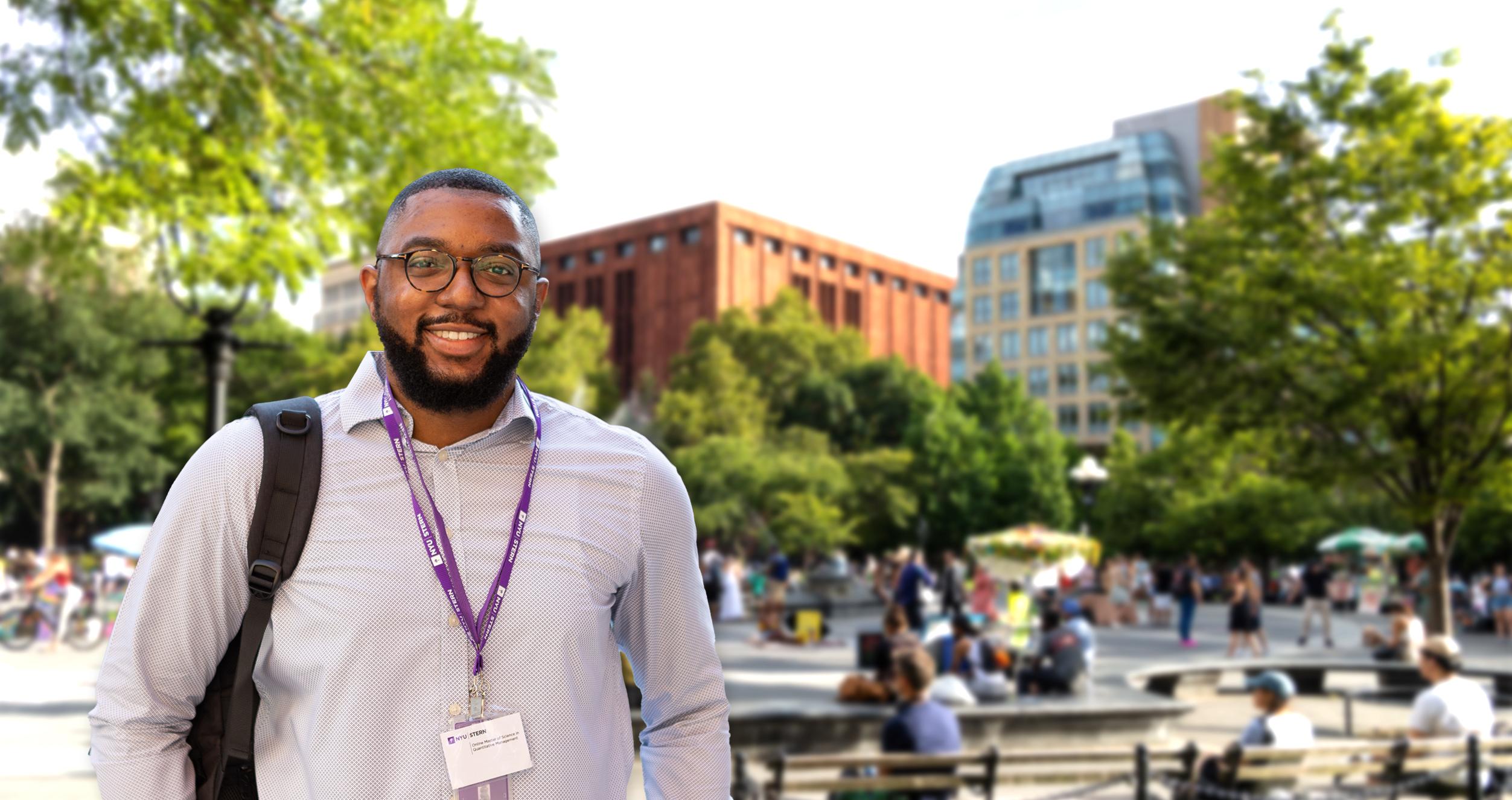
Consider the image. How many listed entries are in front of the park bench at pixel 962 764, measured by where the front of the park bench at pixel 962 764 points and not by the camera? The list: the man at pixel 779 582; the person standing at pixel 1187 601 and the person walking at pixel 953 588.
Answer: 3

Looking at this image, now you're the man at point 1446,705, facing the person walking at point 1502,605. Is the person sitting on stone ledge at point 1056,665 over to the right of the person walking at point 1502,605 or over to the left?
left

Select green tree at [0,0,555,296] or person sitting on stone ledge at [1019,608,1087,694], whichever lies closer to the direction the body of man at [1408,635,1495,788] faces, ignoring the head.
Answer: the person sitting on stone ledge

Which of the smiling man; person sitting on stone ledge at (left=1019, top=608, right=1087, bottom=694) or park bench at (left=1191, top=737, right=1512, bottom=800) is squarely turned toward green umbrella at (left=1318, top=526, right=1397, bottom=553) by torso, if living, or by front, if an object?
the park bench

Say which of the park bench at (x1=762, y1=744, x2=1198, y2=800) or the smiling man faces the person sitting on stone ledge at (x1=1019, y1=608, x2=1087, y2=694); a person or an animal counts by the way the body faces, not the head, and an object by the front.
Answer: the park bench

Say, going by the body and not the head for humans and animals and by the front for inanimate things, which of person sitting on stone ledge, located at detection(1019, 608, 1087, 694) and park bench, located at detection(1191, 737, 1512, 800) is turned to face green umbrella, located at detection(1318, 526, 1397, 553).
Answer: the park bench

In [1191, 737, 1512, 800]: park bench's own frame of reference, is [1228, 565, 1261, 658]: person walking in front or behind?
in front

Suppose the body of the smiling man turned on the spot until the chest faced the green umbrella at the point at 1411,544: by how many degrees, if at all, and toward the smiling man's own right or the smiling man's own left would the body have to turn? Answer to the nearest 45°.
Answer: approximately 135° to the smiling man's own left

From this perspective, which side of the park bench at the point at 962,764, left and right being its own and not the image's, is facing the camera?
back

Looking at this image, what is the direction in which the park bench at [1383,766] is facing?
away from the camera

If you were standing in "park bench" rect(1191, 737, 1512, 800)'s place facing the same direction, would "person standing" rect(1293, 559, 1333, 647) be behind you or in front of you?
in front

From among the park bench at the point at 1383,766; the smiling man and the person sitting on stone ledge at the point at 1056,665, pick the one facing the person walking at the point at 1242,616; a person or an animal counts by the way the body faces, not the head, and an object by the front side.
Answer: the park bench
